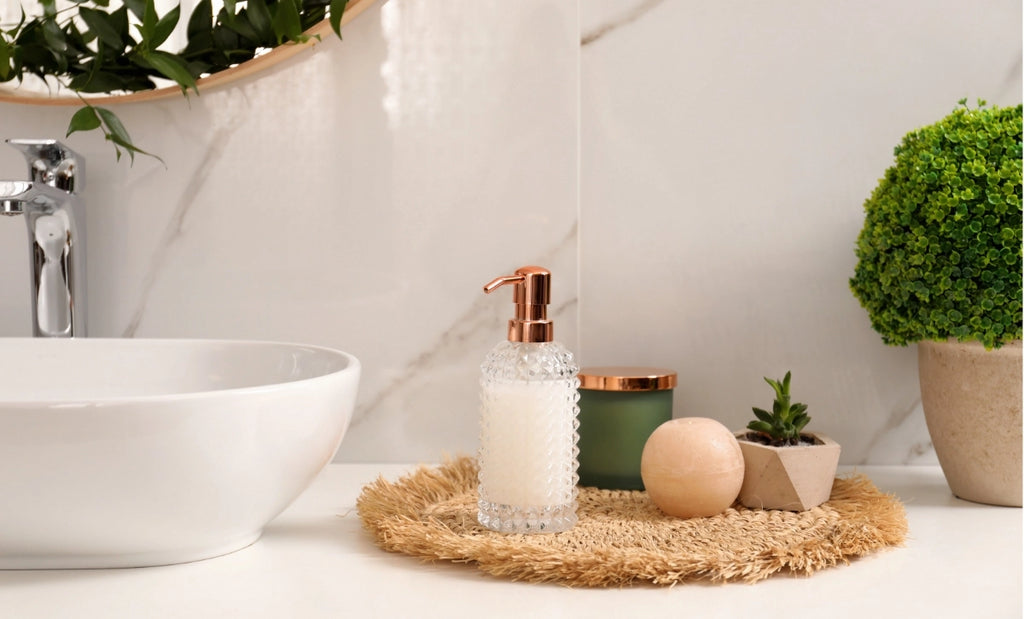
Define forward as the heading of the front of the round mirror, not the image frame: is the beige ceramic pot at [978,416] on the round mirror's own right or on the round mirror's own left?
on the round mirror's own left

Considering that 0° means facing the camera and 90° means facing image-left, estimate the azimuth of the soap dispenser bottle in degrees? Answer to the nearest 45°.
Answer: approximately 90°

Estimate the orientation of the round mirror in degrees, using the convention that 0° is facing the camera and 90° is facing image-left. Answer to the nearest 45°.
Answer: approximately 0°

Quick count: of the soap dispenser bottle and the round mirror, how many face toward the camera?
1

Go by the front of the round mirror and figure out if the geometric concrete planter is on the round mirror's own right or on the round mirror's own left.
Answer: on the round mirror's own left

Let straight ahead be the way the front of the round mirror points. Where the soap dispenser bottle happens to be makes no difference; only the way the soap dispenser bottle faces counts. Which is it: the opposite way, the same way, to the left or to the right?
to the right

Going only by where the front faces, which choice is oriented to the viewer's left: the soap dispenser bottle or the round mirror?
the soap dispenser bottle
